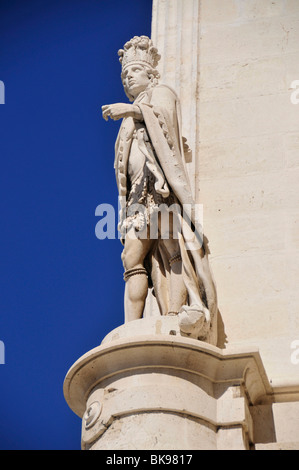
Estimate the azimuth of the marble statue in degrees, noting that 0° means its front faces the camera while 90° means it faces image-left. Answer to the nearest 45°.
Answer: approximately 45°
